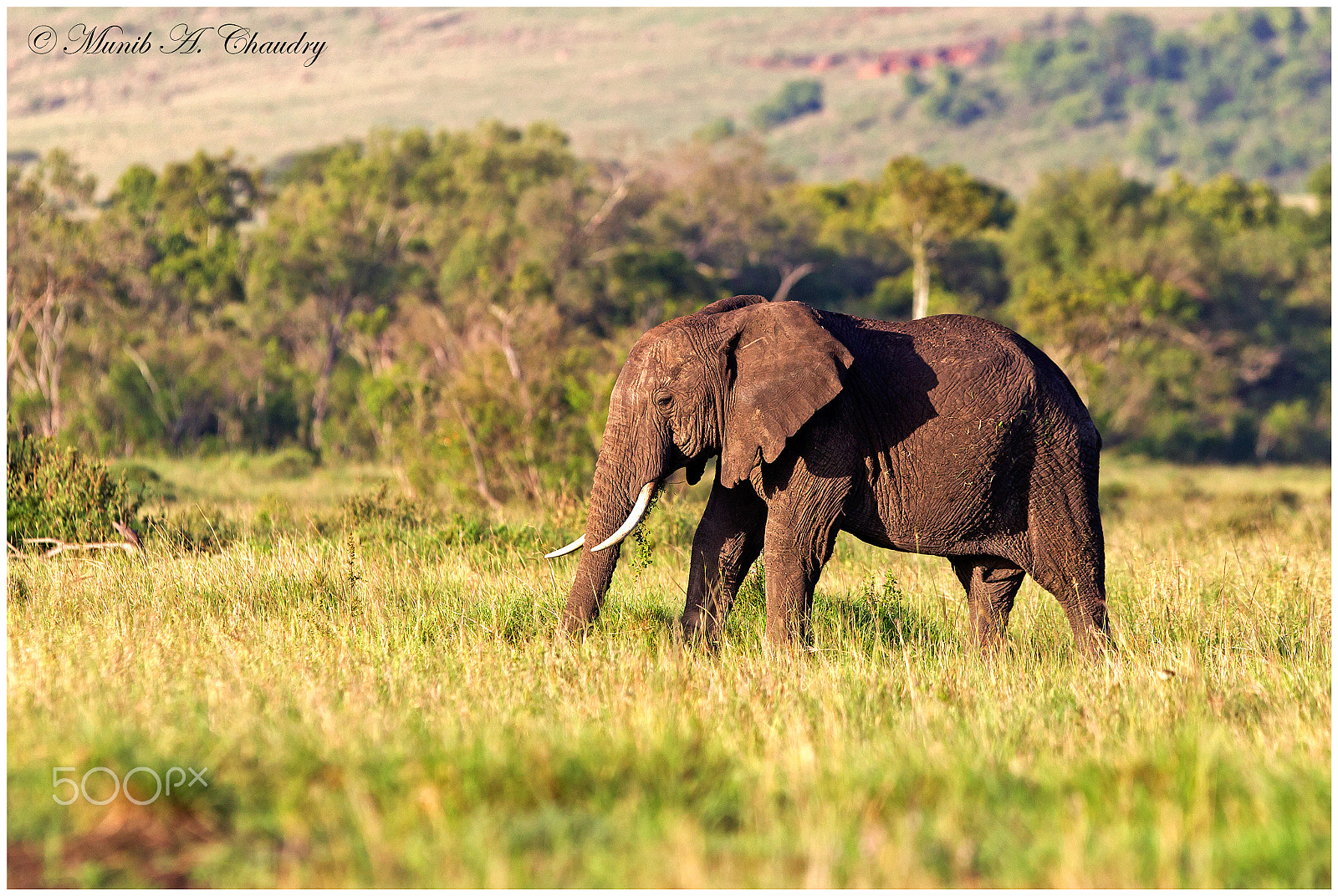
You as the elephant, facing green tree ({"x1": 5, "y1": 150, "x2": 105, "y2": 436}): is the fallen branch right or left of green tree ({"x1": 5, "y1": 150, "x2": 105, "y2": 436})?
left

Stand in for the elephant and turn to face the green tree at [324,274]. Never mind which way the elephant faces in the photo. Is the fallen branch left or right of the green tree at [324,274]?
left

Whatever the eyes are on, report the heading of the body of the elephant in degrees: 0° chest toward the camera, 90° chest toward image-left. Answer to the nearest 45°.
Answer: approximately 90°

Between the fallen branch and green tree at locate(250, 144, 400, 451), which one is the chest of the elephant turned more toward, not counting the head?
the fallen branch

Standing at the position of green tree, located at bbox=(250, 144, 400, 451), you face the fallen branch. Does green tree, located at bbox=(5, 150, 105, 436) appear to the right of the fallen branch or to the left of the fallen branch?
right

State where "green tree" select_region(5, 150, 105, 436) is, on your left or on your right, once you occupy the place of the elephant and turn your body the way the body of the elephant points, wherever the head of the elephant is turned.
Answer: on your right

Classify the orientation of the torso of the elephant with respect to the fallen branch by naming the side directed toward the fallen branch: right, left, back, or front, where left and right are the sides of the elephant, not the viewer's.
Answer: front

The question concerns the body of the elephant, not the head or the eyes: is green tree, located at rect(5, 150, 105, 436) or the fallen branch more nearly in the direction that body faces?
the fallen branch

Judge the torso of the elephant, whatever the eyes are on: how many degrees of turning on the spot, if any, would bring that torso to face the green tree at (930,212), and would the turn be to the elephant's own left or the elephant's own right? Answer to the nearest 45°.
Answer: approximately 90° to the elephant's own right

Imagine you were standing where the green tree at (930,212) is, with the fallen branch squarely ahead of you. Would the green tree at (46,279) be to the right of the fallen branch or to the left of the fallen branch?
right

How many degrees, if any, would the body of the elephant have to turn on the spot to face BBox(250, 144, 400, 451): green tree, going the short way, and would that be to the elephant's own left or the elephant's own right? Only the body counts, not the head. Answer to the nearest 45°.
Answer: approximately 45° to the elephant's own right
